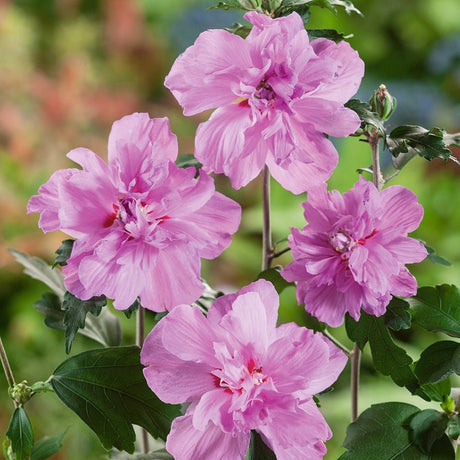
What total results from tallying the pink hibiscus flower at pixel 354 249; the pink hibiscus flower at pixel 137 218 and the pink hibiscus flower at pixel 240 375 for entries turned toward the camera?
3

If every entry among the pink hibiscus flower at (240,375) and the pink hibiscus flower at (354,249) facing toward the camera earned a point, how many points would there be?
2

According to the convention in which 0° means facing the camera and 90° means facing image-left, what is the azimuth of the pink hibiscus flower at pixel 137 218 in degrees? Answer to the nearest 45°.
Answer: approximately 0°

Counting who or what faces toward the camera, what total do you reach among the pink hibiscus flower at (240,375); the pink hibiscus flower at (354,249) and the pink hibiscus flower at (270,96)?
3

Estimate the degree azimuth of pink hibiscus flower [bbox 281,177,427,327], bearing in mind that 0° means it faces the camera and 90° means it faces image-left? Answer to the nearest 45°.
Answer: approximately 0°
